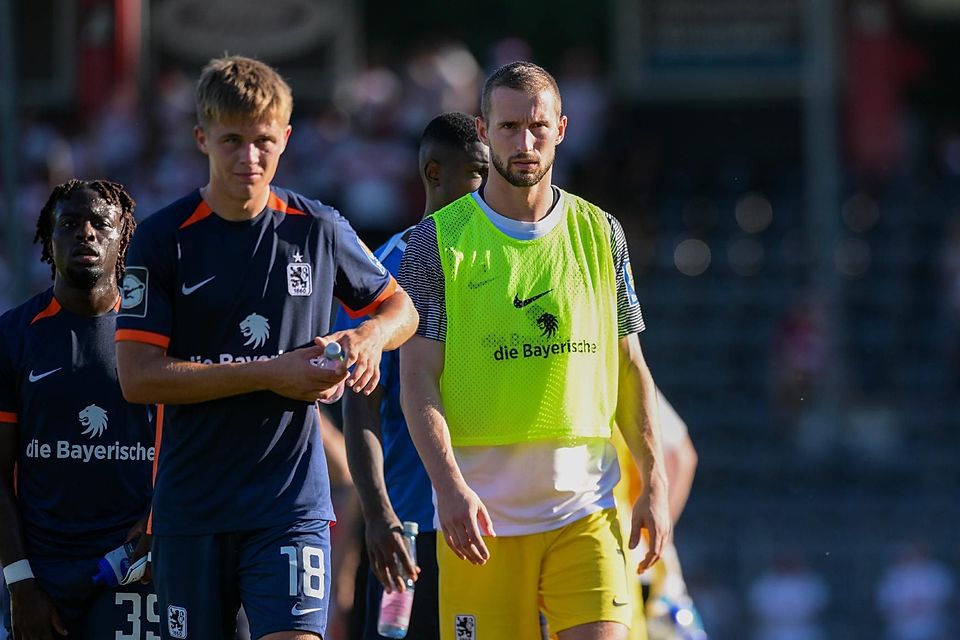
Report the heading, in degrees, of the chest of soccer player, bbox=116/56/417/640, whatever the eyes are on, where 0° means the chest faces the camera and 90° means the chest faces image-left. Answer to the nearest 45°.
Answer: approximately 0°

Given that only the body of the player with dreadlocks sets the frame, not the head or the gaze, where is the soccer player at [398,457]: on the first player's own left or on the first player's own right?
on the first player's own left

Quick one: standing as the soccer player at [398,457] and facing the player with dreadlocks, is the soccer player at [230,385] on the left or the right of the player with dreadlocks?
left

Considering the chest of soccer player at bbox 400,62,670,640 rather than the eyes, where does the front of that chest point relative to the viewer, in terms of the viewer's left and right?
facing the viewer

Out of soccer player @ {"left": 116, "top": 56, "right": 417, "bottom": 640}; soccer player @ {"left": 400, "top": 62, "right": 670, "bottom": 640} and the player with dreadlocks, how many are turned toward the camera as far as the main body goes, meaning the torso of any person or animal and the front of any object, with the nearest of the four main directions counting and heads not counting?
3

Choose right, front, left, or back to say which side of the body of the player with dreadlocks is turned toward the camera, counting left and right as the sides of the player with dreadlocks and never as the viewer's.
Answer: front

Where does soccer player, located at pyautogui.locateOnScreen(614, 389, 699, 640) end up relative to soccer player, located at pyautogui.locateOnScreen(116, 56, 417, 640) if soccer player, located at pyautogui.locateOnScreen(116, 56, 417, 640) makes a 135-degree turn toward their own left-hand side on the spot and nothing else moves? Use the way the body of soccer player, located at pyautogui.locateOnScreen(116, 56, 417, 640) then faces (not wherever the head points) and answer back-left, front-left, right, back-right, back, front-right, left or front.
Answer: front

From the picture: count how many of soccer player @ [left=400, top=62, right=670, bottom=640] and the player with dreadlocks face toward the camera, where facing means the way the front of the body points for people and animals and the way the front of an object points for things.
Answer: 2

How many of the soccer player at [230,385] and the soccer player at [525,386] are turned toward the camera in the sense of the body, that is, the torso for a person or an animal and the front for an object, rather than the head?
2
